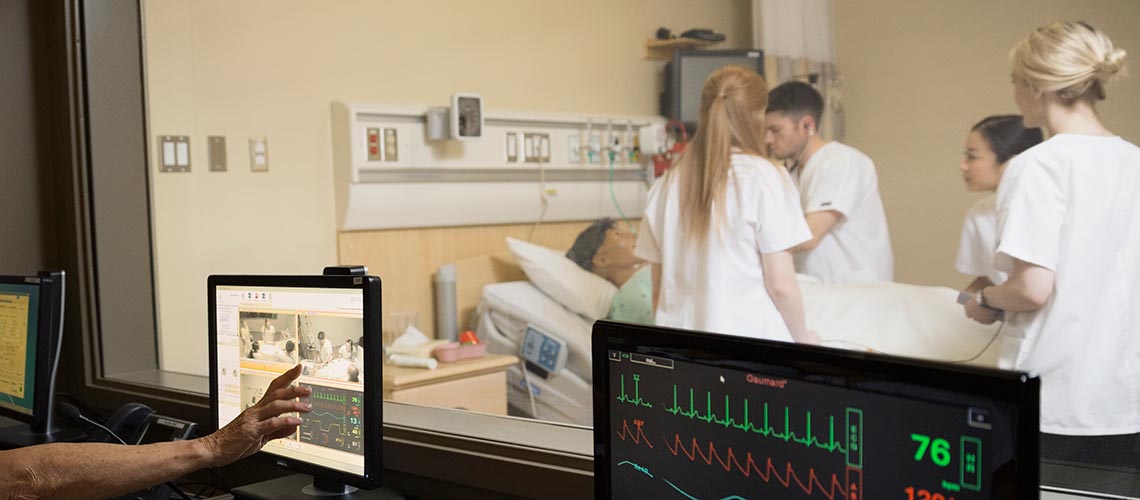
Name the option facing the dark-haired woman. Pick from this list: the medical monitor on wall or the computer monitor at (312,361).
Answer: the medical monitor on wall

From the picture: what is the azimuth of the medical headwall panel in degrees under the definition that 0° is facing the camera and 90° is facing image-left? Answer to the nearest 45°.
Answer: approximately 315°

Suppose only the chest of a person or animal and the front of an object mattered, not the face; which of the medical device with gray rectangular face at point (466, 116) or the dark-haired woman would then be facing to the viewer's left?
the dark-haired woman

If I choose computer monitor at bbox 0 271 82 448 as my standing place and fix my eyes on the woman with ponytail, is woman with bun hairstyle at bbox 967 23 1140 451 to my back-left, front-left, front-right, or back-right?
front-right

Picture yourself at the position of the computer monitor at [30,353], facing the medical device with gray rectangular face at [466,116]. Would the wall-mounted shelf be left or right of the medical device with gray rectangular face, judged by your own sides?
right

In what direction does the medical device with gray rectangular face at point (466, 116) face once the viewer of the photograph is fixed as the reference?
facing the viewer and to the right of the viewer

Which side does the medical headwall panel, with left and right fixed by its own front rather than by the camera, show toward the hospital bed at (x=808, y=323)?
front

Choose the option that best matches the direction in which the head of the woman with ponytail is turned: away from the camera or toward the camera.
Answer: away from the camera

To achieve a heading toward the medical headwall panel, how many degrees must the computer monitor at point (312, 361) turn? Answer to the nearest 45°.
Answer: approximately 135° to its right

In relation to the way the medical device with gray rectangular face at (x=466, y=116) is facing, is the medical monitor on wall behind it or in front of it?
in front

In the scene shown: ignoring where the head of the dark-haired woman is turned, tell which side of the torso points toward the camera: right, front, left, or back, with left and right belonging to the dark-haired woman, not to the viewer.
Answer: left

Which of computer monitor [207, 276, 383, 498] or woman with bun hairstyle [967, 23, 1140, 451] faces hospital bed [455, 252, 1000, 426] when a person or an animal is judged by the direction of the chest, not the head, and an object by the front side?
the woman with bun hairstyle

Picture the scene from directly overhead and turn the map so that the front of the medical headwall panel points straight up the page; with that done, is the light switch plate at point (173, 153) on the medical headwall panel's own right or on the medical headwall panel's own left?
on the medical headwall panel's own right
